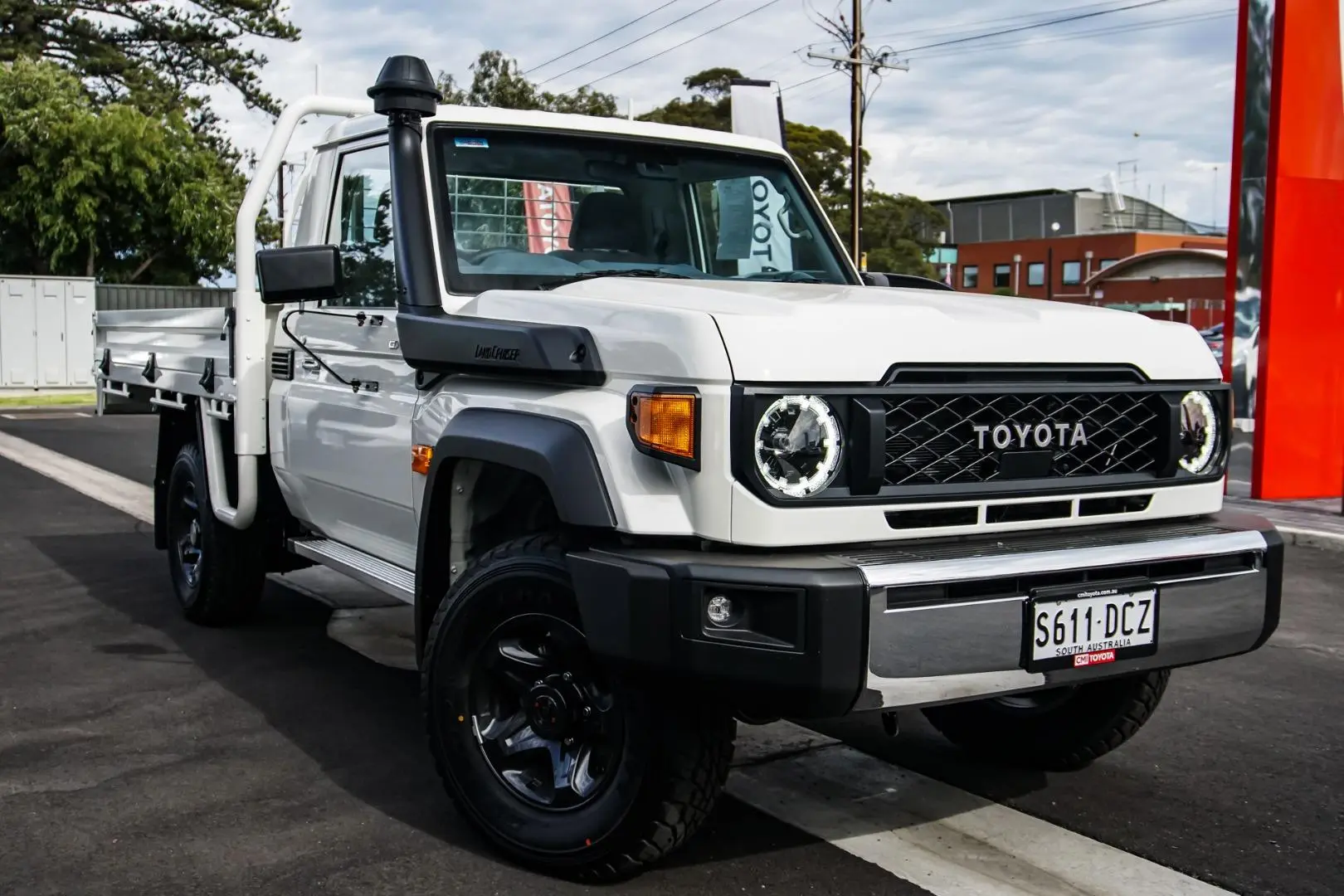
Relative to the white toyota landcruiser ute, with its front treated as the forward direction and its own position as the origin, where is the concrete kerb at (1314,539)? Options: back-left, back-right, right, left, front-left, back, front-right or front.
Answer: left

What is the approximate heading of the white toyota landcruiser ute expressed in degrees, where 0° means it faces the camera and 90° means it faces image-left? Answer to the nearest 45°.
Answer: approximately 315°

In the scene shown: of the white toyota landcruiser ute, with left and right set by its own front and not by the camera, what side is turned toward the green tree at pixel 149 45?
back

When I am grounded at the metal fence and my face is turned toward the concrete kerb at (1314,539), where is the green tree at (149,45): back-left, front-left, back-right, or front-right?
back-left

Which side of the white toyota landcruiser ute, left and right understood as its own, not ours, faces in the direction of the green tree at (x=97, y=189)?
back

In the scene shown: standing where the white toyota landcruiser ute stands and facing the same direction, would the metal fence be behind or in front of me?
behind
